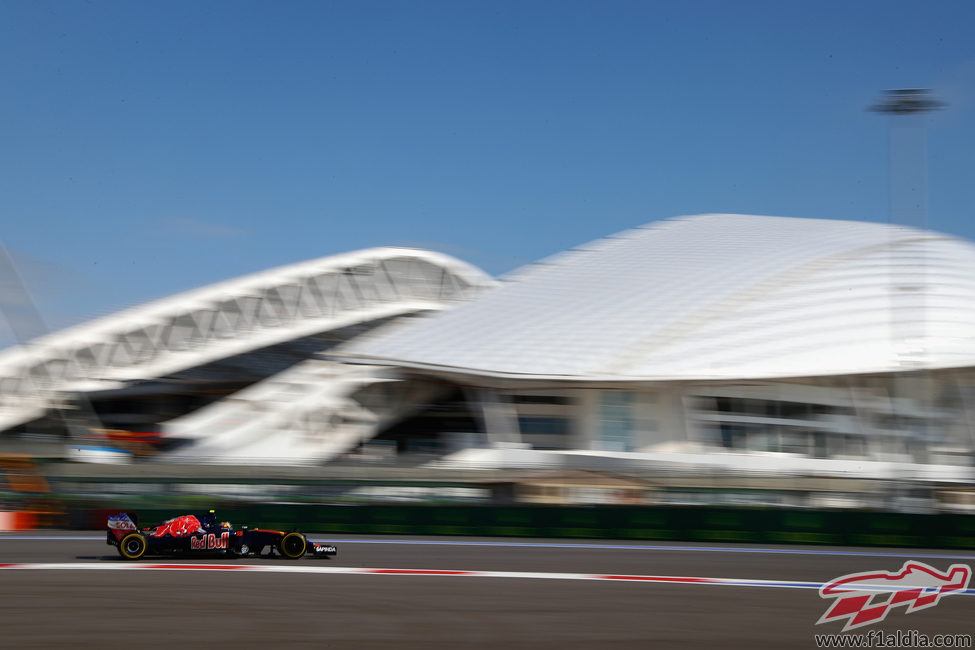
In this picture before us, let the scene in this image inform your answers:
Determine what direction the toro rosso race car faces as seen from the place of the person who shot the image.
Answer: facing to the right of the viewer

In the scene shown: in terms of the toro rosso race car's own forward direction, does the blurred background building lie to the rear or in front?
in front
